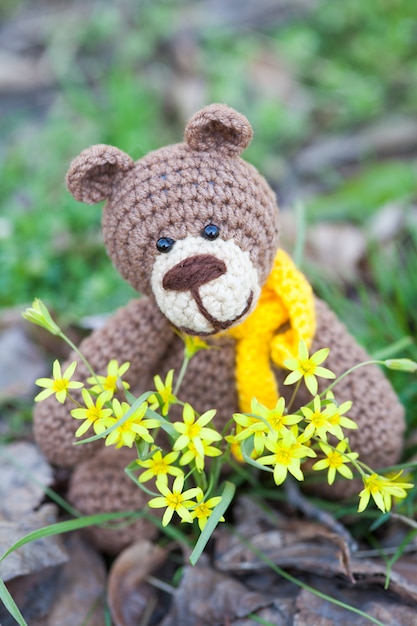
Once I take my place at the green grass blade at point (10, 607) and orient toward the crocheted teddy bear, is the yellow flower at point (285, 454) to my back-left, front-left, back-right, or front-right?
front-right

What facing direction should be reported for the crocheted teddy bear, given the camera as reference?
facing the viewer

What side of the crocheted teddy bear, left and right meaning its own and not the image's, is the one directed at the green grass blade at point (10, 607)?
right
